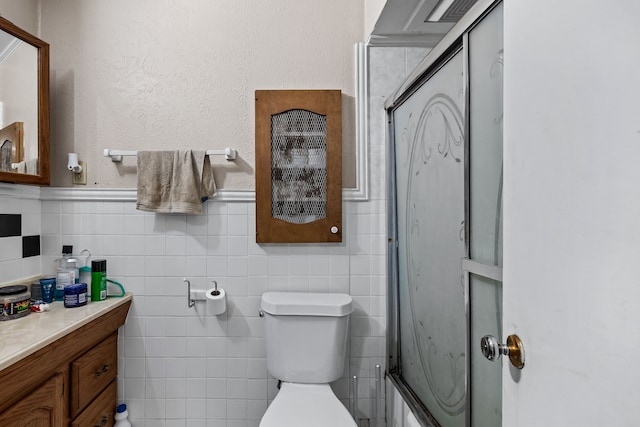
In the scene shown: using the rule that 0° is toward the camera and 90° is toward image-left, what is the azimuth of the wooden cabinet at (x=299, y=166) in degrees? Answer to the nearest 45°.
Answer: approximately 0°

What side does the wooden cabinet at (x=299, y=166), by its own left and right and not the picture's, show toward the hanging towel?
right

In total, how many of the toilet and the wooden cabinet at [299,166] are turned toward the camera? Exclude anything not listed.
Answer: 2

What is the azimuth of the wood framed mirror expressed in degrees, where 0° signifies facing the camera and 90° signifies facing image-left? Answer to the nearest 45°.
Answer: approximately 315°

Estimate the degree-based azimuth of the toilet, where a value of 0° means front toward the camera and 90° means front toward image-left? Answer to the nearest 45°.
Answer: approximately 0°

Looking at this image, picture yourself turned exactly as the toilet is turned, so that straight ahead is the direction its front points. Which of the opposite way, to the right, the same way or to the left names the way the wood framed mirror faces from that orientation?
to the left

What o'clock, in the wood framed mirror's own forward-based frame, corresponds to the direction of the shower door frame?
The shower door frame is roughly at 12 o'clock from the wood framed mirror.

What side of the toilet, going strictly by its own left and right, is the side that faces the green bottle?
right

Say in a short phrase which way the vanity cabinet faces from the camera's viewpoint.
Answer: facing the viewer and to the right of the viewer

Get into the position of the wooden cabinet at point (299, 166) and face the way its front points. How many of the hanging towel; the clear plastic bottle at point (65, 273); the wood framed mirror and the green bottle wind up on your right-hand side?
4
